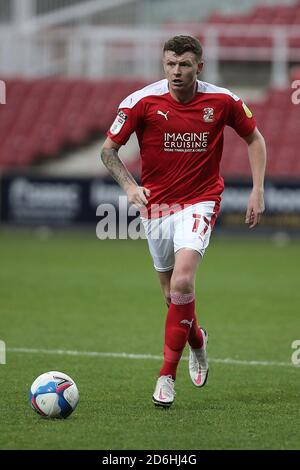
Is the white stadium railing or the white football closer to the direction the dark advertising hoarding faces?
the white football

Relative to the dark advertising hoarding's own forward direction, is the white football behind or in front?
in front

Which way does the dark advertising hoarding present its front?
toward the camera

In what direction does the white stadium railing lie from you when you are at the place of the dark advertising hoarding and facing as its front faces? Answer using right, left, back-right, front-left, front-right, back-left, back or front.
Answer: back
